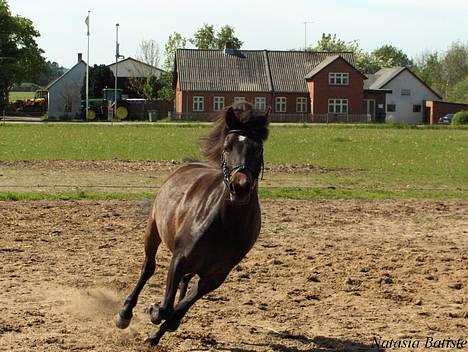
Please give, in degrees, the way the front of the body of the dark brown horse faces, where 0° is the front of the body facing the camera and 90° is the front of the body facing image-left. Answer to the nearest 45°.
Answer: approximately 315°
